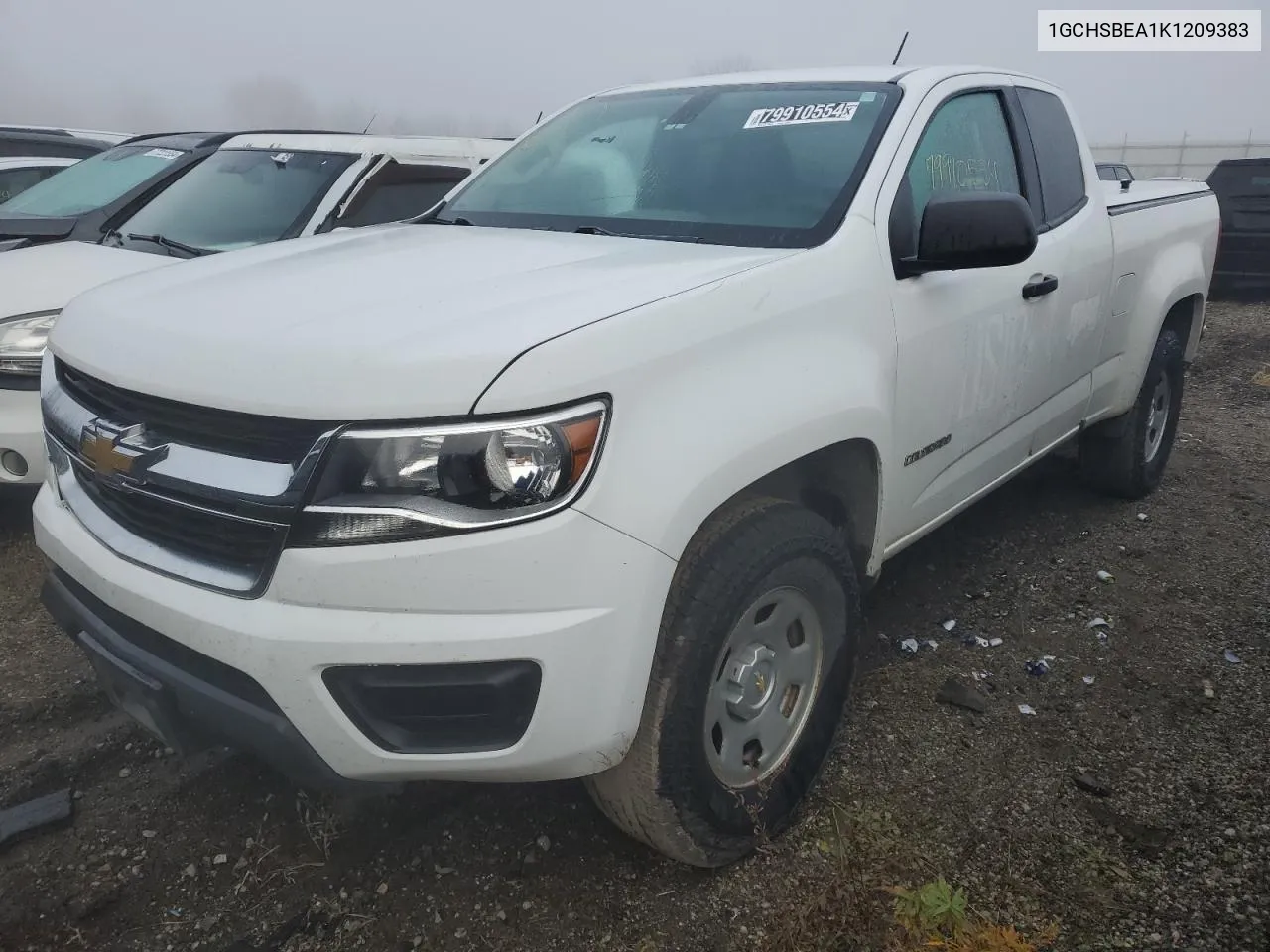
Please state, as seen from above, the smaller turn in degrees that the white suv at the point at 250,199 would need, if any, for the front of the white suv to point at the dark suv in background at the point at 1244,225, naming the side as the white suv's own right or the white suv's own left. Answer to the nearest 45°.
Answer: approximately 135° to the white suv's own left

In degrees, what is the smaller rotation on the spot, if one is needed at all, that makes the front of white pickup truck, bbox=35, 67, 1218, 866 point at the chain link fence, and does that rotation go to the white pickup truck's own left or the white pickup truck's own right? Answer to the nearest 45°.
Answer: approximately 180°

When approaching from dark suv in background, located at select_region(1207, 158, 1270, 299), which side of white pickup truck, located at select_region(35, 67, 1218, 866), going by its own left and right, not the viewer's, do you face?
back

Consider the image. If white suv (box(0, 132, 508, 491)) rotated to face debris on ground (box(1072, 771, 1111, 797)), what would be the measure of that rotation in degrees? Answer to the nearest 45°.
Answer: approximately 45° to its left

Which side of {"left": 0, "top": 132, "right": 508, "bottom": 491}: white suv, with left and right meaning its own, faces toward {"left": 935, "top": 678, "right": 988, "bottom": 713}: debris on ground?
left

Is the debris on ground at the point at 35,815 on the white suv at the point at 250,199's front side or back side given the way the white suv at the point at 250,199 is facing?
on the front side

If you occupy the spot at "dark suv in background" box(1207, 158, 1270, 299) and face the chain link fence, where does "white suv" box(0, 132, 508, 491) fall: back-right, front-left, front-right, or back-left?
back-left

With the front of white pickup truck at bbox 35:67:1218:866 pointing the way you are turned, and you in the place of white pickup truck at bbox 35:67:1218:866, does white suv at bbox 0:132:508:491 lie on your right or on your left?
on your right

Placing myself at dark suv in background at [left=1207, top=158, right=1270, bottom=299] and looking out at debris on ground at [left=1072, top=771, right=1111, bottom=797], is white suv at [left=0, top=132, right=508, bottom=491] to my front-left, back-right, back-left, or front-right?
front-right

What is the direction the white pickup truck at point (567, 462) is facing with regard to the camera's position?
facing the viewer and to the left of the viewer

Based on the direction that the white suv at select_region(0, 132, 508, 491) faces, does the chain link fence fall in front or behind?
behind

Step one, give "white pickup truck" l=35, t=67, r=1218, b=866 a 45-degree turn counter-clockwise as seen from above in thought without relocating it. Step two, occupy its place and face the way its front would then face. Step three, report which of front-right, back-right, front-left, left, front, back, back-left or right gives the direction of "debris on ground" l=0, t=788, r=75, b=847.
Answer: right

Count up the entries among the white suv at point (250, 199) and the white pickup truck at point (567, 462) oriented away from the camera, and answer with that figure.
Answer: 0

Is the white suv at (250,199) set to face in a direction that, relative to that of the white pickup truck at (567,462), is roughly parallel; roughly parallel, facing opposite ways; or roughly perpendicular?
roughly parallel

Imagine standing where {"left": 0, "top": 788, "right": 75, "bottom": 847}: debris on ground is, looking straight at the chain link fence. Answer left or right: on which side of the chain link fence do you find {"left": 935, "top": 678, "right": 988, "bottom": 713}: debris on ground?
right
